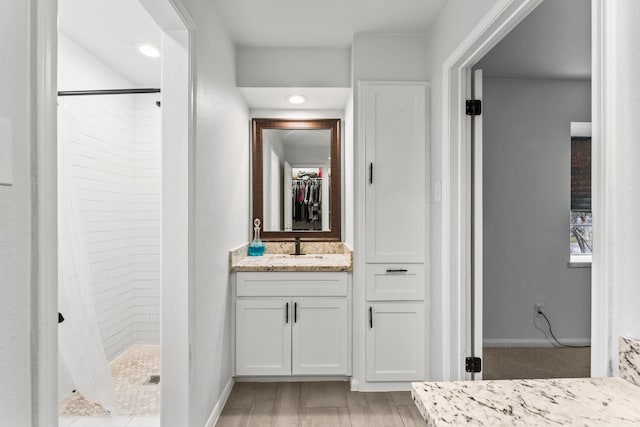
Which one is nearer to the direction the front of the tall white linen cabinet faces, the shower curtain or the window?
the shower curtain

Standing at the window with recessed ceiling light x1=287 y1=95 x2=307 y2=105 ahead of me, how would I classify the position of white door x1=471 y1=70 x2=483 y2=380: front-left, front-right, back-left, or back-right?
front-left

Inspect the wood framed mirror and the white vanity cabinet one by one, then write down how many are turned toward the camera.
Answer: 2

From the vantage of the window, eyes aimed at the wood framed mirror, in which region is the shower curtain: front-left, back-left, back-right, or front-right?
front-left

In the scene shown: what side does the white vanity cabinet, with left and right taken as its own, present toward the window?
left

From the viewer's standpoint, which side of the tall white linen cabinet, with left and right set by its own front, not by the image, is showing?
front

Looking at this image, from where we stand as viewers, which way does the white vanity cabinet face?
facing the viewer

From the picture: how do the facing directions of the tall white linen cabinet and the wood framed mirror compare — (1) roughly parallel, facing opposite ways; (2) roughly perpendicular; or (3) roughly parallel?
roughly parallel

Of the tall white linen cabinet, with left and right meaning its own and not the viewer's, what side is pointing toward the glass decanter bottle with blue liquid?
right

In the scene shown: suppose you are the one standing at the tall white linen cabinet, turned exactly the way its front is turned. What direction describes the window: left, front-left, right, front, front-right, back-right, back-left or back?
back-left

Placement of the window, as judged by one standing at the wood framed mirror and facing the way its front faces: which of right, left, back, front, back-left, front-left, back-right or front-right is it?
left

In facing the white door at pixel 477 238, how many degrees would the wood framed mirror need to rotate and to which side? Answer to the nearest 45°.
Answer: approximately 45° to its left

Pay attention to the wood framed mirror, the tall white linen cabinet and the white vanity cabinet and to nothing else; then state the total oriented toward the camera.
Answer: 3

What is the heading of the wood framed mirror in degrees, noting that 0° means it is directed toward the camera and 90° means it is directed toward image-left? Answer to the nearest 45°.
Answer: approximately 0°

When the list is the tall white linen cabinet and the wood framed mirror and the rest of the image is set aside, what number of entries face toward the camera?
2

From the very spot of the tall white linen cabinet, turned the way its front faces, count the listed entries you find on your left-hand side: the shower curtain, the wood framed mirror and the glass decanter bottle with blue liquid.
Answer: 0

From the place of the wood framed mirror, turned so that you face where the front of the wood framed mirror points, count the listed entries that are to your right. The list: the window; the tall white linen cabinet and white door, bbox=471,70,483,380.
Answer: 0
